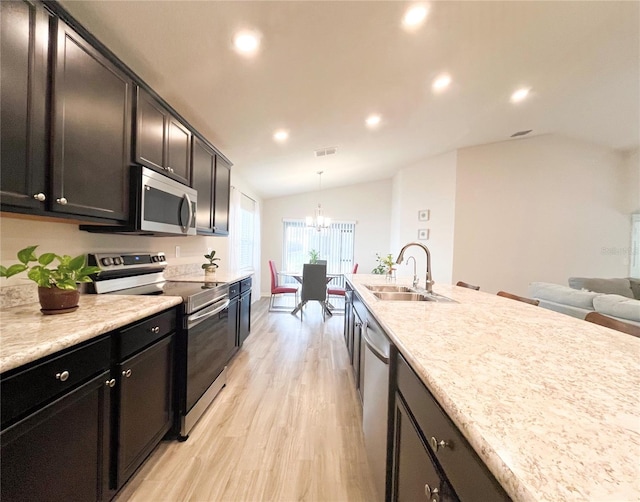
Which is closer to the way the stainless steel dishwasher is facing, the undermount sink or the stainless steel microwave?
the stainless steel microwave

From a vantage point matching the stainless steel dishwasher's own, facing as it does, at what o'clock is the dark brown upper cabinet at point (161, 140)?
The dark brown upper cabinet is roughly at 12 o'clock from the stainless steel dishwasher.

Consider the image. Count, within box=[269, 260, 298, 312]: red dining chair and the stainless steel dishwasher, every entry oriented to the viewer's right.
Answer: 1

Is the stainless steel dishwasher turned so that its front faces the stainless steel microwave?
yes

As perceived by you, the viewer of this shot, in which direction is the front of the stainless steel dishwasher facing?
facing to the left of the viewer

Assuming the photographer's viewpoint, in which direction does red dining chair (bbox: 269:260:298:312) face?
facing to the right of the viewer

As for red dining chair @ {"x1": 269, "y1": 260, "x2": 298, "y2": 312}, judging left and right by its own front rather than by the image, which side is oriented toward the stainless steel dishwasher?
right

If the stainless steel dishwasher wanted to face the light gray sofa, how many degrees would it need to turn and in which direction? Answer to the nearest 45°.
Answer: approximately 135° to its right

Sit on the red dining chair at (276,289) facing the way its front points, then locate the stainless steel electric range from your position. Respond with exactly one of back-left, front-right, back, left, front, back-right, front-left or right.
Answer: right

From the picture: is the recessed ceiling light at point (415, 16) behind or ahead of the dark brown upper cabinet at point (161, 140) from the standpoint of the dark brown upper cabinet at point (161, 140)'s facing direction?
ahead
